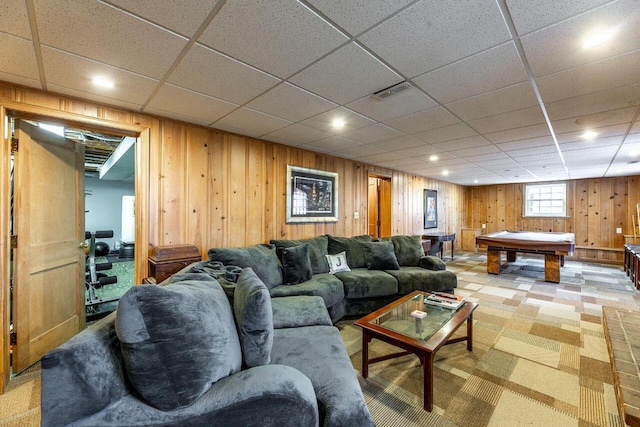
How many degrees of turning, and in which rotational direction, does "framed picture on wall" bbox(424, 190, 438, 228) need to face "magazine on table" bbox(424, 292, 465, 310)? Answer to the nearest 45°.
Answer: approximately 45° to its right

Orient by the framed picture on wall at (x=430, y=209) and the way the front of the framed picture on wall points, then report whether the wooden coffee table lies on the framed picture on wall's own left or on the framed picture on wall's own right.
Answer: on the framed picture on wall's own right

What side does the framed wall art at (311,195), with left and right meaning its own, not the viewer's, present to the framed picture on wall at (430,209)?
left

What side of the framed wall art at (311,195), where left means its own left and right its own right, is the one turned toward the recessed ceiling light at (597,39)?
front

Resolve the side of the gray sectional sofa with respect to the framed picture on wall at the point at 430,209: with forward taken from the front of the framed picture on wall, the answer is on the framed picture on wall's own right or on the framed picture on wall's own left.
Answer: on the framed picture on wall's own right

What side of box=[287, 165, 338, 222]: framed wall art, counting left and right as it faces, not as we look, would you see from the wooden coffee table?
front

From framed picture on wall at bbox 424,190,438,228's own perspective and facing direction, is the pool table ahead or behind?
ahead

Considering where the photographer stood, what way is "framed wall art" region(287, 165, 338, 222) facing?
facing the viewer and to the right of the viewer

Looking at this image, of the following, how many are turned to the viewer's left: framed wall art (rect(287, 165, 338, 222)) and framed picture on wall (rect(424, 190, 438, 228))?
0

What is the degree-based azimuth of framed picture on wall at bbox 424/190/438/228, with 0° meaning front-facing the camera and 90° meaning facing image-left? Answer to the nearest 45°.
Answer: approximately 315°
